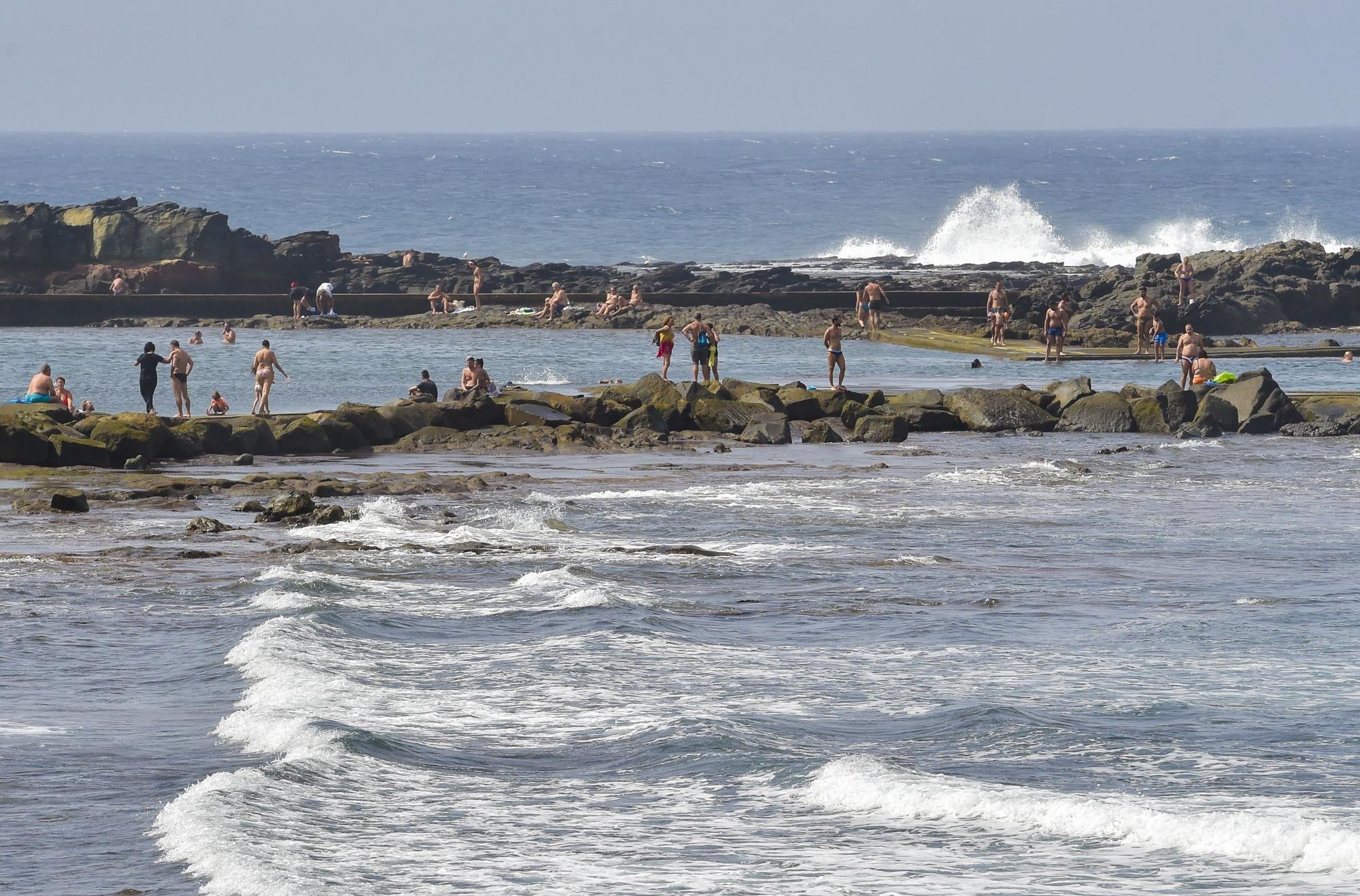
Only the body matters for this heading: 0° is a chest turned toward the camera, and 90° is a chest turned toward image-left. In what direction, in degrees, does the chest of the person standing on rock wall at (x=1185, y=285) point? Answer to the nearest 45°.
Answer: approximately 0°

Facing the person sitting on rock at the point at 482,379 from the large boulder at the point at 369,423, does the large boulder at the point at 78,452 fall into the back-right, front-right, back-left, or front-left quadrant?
back-left

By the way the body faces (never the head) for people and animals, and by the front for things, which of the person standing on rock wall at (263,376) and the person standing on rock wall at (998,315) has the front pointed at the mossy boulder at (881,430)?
the person standing on rock wall at (998,315)

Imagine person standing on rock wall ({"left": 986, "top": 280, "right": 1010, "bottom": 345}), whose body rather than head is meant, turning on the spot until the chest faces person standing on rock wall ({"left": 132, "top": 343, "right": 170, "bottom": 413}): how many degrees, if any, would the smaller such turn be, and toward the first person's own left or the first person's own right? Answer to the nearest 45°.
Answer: approximately 45° to the first person's own right

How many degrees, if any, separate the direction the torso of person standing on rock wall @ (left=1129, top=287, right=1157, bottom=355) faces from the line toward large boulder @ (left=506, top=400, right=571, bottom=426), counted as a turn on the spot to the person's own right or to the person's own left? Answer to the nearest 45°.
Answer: approximately 45° to the person's own right

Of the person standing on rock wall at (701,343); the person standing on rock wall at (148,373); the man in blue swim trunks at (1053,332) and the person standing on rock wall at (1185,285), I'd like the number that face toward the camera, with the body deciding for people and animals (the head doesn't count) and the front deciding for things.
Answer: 2

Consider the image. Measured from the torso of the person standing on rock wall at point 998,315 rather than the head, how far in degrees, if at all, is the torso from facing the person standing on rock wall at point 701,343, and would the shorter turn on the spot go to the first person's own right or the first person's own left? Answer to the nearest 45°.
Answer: approximately 45° to the first person's own right
